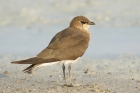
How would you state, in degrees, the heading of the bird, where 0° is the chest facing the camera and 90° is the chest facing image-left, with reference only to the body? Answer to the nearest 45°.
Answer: approximately 270°
